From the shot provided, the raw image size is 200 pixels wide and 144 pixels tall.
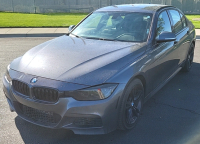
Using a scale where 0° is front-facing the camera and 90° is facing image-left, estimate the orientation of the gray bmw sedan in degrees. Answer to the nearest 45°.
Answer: approximately 45°
